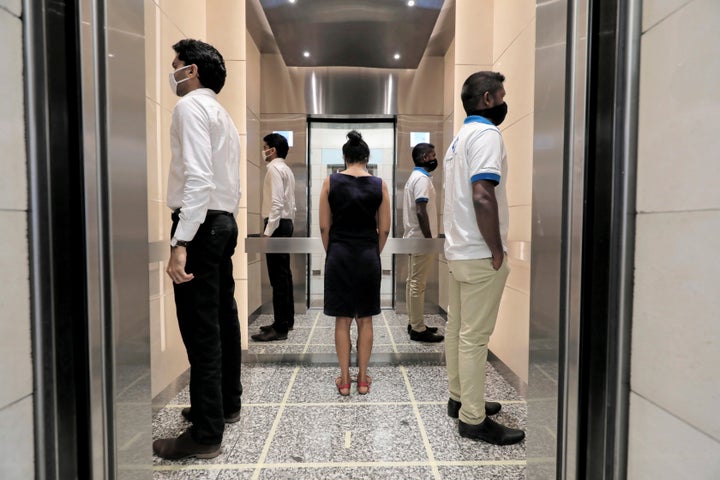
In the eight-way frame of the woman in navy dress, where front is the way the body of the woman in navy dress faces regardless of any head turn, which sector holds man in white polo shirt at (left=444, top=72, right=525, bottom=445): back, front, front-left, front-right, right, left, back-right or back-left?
back-right

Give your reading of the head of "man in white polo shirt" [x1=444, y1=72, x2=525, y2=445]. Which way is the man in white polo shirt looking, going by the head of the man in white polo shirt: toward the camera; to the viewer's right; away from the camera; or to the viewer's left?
to the viewer's right

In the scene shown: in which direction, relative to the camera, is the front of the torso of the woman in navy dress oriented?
away from the camera

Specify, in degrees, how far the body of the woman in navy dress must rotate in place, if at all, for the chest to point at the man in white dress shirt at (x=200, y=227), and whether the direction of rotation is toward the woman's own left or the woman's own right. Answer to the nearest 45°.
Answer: approximately 135° to the woman's own left

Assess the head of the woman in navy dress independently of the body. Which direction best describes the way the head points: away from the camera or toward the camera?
away from the camera
